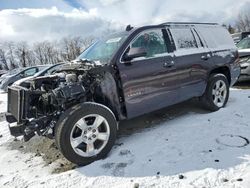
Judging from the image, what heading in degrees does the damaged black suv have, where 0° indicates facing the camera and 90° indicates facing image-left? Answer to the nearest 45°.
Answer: approximately 45°
